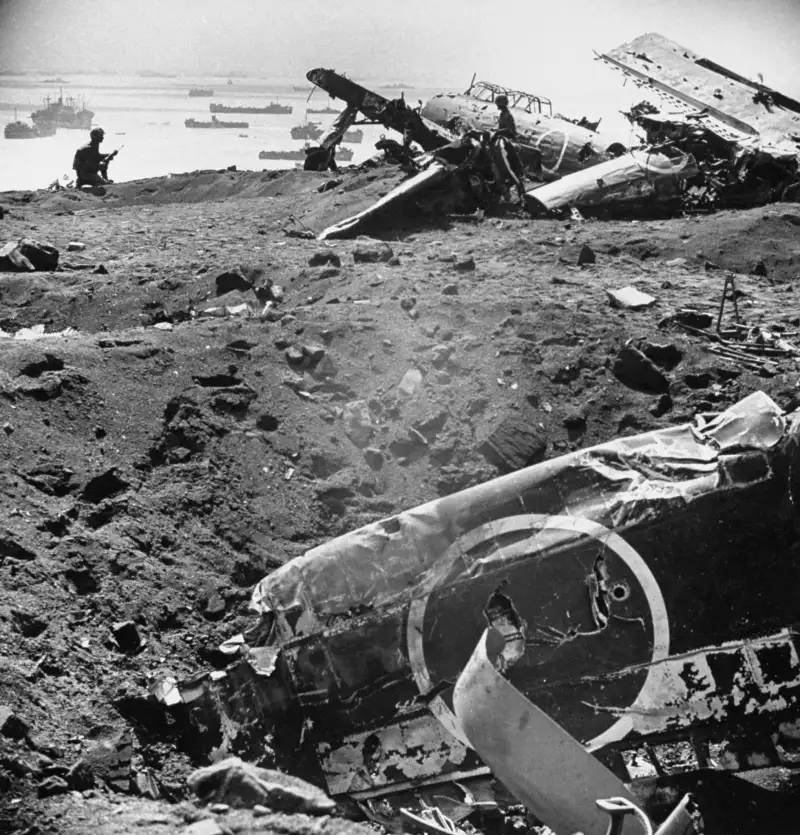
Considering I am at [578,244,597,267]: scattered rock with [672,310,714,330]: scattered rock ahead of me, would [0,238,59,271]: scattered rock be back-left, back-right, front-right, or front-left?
back-right
